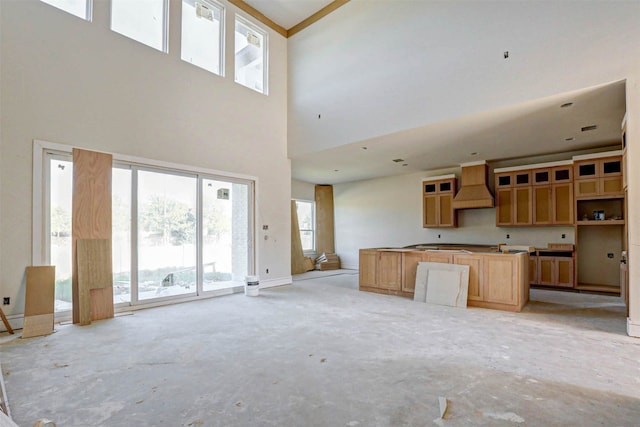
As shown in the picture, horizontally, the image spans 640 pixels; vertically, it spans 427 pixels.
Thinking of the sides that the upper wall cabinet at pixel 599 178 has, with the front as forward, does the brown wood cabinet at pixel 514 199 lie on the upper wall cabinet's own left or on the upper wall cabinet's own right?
on the upper wall cabinet's own right

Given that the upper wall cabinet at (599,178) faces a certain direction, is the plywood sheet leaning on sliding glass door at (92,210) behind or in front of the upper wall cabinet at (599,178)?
in front

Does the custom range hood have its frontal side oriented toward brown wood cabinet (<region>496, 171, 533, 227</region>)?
no

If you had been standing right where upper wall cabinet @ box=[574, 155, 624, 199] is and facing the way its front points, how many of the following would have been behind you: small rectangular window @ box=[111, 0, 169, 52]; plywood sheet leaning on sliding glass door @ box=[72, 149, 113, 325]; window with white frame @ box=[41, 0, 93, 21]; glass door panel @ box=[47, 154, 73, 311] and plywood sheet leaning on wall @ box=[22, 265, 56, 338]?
0

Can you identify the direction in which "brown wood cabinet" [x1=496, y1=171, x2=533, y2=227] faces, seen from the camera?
facing the viewer

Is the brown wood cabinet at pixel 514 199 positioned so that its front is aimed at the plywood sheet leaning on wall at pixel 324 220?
no

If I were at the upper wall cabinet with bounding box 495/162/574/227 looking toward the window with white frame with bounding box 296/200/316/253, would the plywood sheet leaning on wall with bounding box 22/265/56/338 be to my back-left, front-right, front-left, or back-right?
front-left

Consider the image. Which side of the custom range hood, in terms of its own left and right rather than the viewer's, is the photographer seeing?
front

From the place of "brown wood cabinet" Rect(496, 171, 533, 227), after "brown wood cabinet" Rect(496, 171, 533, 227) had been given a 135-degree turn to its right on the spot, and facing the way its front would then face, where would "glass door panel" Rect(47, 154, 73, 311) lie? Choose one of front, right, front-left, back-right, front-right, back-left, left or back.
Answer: left

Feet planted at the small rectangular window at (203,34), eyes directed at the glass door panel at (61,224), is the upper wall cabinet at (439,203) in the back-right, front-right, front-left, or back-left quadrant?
back-left

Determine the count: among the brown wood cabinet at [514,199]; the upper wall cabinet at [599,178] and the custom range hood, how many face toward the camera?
3

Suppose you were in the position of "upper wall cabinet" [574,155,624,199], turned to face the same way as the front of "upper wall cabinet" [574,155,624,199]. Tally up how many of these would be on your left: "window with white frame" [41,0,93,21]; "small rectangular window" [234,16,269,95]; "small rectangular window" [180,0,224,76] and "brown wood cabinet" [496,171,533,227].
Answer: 0

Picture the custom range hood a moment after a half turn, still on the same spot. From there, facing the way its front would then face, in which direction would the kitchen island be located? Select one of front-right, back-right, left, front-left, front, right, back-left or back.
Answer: back

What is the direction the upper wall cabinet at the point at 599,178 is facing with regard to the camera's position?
facing the viewer

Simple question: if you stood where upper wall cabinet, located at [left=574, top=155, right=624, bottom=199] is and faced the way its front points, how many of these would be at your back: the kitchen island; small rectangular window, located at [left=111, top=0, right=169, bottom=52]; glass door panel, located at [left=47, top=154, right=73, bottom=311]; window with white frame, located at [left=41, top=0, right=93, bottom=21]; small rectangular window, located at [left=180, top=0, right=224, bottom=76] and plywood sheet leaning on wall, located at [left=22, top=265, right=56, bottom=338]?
0

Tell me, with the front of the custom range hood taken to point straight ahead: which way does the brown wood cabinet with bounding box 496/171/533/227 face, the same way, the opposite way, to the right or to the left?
the same way

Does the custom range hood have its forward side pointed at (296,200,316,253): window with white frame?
no

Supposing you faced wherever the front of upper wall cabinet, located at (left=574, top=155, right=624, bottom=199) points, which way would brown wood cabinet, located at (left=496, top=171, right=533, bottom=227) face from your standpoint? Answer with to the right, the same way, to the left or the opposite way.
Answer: the same way
